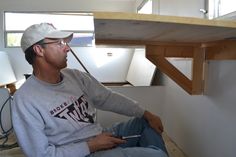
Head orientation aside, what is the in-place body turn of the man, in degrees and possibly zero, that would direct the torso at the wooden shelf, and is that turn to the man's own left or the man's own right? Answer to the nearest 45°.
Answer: approximately 90° to the man's own left

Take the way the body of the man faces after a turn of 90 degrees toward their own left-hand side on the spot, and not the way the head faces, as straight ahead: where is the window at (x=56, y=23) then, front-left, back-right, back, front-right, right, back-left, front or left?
front-left

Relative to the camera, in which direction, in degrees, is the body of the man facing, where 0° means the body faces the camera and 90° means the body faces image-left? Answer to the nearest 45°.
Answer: approximately 315°

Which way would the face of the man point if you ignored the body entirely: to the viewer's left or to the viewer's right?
to the viewer's right
